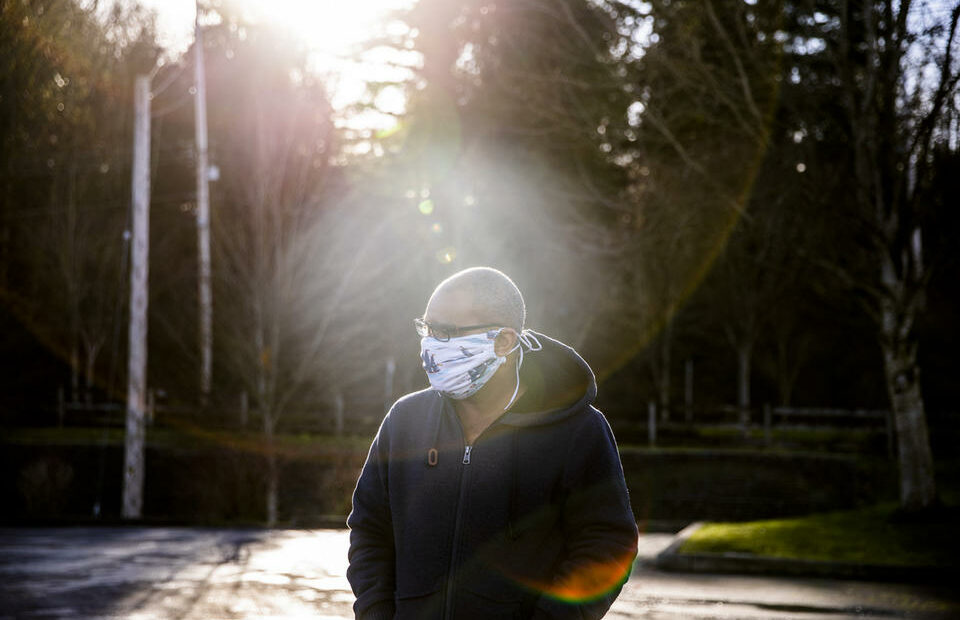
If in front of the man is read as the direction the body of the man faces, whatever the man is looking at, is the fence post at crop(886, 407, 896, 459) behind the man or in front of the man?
behind

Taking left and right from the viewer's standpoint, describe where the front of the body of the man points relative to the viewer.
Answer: facing the viewer and to the left of the viewer

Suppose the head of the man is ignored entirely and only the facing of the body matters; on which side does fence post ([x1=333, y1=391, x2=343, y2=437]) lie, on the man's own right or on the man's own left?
on the man's own right

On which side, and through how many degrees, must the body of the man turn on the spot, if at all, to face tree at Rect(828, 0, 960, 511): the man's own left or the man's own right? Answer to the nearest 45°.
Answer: approximately 180°

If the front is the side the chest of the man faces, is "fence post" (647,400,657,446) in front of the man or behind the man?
behind

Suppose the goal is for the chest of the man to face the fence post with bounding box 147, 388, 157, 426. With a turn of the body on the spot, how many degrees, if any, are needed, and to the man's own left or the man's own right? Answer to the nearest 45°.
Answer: approximately 135° to the man's own right

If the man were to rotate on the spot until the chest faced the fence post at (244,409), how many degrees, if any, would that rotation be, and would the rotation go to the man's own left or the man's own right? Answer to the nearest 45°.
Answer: approximately 135° to the man's own right

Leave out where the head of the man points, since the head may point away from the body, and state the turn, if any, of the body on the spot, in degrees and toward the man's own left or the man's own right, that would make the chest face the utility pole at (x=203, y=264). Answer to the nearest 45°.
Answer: approximately 135° to the man's own right

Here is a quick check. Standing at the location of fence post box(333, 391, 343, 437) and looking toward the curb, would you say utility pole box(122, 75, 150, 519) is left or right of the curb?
right

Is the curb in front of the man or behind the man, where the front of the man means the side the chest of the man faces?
behind

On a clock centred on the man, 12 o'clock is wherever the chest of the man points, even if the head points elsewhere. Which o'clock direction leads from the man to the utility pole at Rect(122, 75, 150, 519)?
The utility pole is roughly at 4 o'clock from the man.

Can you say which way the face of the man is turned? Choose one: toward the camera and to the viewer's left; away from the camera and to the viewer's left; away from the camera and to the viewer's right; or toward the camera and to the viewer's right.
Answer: toward the camera and to the viewer's left
